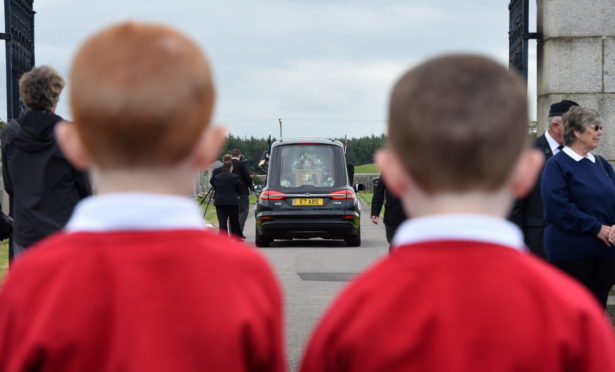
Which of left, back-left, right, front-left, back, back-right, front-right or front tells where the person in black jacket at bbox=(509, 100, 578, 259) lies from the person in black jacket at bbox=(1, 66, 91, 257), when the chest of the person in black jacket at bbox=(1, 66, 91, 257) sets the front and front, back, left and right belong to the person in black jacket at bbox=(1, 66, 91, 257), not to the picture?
front-right

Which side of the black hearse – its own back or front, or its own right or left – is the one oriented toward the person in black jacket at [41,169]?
back

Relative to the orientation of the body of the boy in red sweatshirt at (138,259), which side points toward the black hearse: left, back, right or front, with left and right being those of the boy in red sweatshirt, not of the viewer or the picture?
front

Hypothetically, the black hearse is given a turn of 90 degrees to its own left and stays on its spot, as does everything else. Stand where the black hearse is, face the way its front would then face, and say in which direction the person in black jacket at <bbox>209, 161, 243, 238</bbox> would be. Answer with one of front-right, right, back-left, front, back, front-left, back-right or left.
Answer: front

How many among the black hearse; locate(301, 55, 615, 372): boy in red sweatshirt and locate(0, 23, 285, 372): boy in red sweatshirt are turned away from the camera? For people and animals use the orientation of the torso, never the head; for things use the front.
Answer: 3

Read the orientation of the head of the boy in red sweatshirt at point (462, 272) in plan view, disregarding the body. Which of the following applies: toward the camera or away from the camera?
away from the camera

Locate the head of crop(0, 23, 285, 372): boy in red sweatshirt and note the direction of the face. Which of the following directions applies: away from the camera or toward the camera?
away from the camera

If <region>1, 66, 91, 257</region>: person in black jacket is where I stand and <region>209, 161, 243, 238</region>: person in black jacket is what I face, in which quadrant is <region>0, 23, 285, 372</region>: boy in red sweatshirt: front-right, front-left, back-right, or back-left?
back-right

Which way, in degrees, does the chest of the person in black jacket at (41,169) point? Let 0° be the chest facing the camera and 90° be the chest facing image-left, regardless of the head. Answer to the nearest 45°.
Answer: approximately 225°

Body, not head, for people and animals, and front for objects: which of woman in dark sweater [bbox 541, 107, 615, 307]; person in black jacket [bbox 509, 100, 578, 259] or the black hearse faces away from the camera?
the black hearse

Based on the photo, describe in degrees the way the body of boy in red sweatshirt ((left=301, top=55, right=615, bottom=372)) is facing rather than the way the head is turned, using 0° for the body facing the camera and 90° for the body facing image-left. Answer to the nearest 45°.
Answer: approximately 180°

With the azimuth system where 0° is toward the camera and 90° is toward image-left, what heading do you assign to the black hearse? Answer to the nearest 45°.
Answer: approximately 180°

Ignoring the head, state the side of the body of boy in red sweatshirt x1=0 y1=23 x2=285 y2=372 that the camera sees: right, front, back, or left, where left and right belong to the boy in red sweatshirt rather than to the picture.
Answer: back
